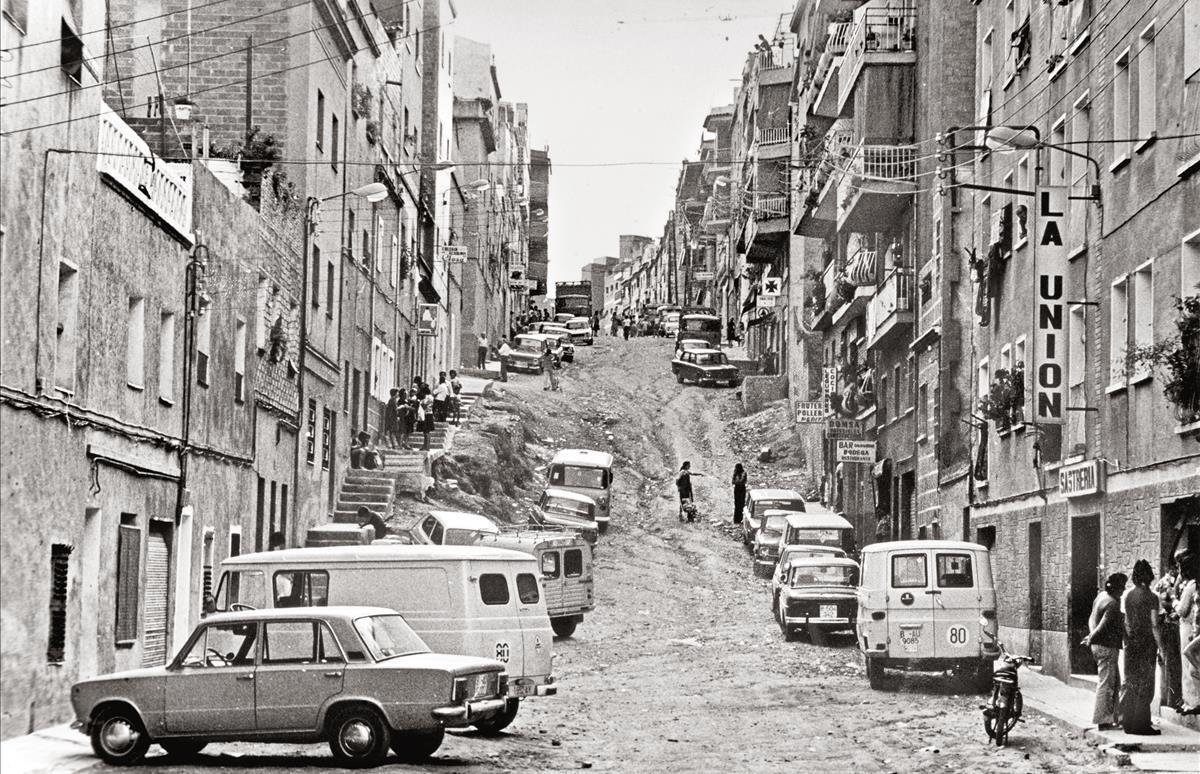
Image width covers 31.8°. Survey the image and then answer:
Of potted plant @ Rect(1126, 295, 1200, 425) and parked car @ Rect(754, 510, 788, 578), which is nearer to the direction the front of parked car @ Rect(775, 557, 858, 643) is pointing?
the parked car

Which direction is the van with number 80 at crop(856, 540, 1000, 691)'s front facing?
away from the camera

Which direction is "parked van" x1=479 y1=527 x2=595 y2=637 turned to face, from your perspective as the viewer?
facing away from the viewer and to the left of the viewer

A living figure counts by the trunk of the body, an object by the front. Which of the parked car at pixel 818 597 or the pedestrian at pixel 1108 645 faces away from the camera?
the parked car

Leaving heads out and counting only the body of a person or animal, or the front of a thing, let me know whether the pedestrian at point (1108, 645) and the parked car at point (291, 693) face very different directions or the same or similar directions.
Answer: very different directions

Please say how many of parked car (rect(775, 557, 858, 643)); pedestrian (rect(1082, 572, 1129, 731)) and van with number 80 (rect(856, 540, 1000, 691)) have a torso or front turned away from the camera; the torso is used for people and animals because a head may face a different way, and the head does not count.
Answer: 2

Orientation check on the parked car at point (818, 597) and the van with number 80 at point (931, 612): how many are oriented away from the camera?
2

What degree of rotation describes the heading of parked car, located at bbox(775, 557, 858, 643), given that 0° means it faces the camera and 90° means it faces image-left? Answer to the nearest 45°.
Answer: approximately 180°

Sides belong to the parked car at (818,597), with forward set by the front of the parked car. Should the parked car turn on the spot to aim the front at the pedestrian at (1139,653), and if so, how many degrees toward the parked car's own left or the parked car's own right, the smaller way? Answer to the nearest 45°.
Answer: approximately 180°

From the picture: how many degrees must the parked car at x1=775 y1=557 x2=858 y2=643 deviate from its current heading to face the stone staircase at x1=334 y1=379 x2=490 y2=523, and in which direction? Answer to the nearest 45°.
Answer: approximately 45° to its left
